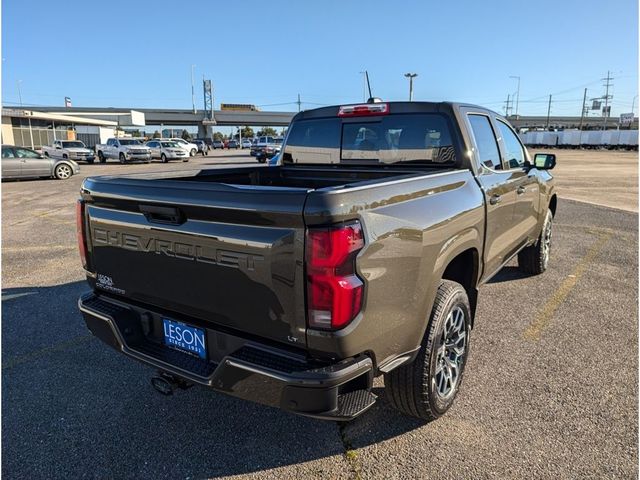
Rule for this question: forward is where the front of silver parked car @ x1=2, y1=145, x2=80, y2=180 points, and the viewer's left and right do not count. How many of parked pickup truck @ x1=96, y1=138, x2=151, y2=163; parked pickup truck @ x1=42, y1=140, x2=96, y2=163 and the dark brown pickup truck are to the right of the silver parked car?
1

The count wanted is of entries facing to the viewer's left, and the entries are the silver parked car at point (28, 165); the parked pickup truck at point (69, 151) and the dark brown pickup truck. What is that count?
0

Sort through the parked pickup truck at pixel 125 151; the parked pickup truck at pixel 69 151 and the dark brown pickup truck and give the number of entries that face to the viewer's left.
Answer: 0

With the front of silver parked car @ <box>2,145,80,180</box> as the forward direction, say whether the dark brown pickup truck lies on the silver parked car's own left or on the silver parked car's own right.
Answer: on the silver parked car's own right

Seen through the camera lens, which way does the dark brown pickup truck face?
facing away from the viewer and to the right of the viewer

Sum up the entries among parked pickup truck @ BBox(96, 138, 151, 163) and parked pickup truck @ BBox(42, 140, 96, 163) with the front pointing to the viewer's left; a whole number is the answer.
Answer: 0

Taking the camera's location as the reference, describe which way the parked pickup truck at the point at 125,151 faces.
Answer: facing the viewer and to the right of the viewer

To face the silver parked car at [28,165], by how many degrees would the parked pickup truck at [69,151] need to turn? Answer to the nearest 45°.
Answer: approximately 45° to its right

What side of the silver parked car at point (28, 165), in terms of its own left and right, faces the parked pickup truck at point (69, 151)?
left

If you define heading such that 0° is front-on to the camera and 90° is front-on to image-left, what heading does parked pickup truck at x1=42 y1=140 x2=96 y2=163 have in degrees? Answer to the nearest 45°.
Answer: approximately 315°

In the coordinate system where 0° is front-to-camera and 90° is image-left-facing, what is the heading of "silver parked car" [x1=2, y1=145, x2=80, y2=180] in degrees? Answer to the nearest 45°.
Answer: approximately 270°

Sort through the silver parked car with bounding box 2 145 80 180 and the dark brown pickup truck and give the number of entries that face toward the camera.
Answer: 0
